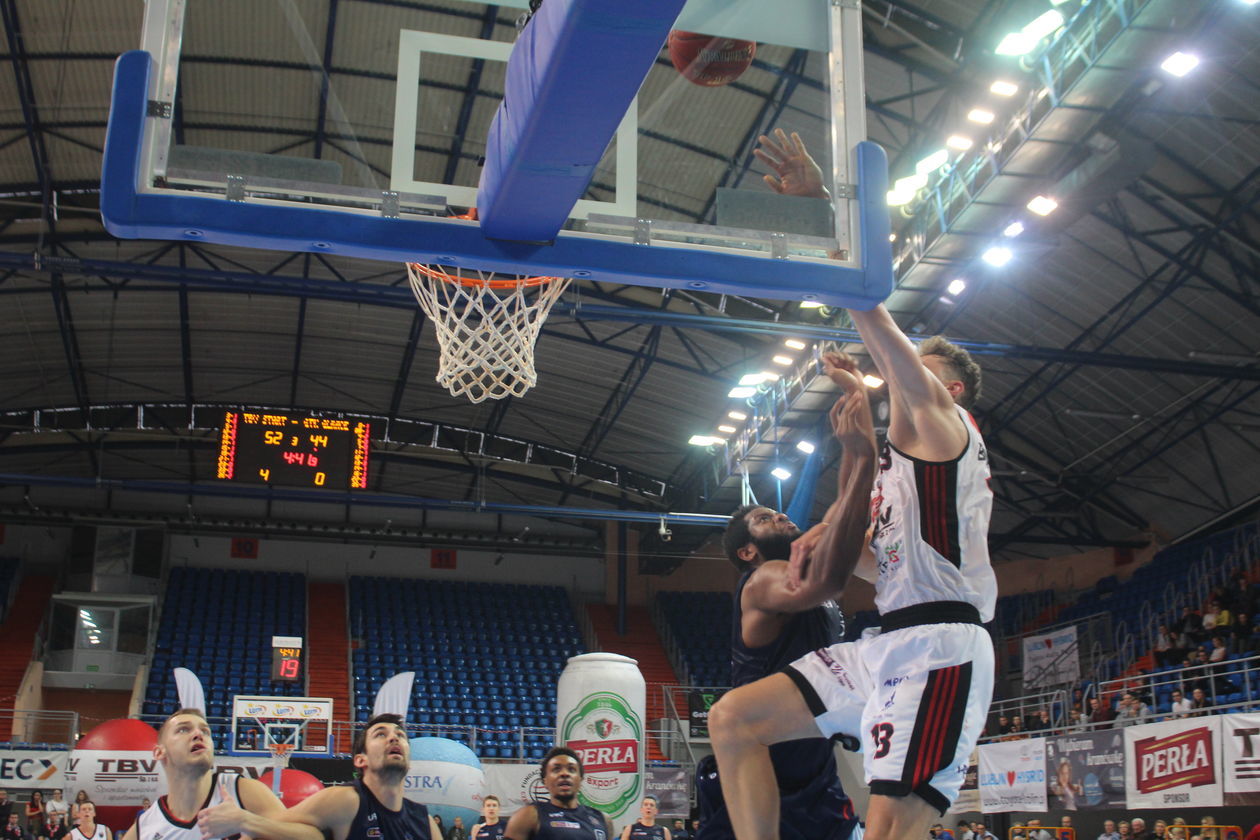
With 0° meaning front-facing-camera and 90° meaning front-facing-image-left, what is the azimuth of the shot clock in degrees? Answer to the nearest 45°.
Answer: approximately 0°

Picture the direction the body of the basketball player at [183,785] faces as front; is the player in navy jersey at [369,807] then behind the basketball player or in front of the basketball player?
in front

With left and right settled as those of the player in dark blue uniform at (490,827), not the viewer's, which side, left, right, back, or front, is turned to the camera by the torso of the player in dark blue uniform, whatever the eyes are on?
front

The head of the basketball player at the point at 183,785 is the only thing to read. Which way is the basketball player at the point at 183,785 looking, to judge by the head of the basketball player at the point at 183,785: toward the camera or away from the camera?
toward the camera

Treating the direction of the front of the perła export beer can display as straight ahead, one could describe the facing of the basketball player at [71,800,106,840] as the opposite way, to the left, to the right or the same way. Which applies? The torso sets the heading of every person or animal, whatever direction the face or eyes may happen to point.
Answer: the same way

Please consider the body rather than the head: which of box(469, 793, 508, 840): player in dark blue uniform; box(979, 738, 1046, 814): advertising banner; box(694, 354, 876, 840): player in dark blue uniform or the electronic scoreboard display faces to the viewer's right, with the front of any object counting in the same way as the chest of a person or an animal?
box(694, 354, 876, 840): player in dark blue uniform

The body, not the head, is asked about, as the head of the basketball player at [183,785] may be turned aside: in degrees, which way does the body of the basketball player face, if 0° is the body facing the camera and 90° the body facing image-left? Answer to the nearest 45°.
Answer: approximately 315°

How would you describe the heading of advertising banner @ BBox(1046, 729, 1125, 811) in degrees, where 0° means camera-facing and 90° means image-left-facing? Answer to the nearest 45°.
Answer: approximately 45°

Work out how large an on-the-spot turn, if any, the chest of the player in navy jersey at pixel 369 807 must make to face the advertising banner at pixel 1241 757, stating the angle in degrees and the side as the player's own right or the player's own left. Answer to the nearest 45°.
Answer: approximately 90° to the player's own left

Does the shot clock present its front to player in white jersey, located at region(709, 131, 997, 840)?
yes

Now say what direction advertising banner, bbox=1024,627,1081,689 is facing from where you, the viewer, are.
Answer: facing the viewer and to the left of the viewer

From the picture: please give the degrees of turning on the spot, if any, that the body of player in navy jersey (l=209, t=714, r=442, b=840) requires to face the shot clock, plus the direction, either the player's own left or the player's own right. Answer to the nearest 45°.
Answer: approximately 135° to the player's own left

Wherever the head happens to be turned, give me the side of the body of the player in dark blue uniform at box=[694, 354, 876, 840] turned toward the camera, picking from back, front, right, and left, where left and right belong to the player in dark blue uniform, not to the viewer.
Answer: right

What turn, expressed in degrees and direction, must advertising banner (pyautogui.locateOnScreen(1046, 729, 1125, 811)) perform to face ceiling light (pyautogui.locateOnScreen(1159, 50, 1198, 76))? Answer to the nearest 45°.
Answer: approximately 45° to its left

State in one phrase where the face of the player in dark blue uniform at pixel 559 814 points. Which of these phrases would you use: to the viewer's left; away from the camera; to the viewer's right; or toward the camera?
toward the camera

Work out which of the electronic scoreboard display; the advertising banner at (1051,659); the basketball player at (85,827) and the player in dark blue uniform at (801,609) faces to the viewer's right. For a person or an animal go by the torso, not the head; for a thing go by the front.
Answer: the player in dark blue uniform

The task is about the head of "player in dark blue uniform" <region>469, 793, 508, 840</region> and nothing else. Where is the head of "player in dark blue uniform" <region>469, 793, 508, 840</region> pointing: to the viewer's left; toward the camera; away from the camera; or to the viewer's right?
toward the camera

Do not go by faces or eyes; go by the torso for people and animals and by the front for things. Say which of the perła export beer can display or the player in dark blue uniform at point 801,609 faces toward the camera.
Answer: the perła export beer can display

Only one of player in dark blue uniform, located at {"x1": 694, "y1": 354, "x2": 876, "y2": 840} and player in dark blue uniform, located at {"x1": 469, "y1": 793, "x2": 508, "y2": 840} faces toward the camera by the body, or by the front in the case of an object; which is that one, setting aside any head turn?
player in dark blue uniform, located at {"x1": 469, "y1": 793, "x2": 508, "y2": 840}
